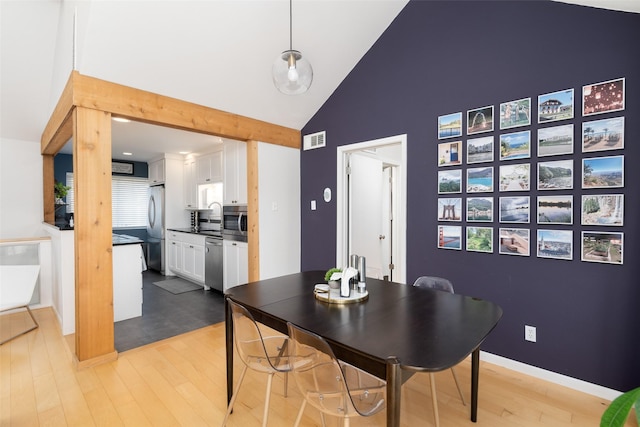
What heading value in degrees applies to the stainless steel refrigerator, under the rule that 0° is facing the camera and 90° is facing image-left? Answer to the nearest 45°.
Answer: approximately 45°

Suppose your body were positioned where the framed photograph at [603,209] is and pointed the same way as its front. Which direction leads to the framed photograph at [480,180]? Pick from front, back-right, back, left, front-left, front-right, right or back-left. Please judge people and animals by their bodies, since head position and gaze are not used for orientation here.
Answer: right

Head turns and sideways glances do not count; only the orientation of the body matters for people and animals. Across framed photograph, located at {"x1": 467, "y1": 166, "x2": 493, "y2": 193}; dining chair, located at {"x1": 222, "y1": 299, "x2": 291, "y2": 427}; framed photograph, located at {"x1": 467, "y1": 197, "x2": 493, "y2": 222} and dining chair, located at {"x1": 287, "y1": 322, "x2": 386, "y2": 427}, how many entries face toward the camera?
2

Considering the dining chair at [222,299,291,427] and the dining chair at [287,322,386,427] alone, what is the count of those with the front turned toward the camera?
0

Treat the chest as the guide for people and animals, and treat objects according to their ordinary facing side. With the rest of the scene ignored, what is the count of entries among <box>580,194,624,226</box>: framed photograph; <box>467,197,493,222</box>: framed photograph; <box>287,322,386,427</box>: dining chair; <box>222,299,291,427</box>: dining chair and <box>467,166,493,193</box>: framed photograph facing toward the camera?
3

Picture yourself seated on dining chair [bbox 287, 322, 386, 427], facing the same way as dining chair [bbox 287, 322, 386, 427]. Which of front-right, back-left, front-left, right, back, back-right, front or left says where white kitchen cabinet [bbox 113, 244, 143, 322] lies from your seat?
left

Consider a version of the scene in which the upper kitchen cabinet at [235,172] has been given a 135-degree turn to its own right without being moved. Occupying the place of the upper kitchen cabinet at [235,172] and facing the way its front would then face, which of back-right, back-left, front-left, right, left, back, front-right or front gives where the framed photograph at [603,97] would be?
back-right

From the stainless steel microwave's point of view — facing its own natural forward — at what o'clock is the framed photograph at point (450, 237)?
The framed photograph is roughly at 9 o'clock from the stainless steel microwave.

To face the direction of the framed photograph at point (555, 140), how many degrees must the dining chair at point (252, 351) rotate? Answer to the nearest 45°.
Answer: approximately 45° to its right

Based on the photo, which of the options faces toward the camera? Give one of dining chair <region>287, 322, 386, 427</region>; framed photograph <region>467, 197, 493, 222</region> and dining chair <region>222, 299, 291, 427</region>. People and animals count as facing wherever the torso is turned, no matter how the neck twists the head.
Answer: the framed photograph

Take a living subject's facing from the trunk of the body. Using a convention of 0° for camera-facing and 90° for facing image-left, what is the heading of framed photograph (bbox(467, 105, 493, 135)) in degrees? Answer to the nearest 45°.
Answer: approximately 45°

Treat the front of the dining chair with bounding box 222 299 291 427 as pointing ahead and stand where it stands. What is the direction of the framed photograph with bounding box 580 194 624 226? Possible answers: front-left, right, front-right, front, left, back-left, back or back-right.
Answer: front-right
